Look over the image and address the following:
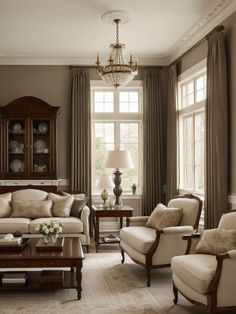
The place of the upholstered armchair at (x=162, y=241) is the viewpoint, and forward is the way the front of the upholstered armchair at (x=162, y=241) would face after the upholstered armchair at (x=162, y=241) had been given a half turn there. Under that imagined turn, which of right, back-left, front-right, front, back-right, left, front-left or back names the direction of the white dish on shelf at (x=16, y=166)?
left

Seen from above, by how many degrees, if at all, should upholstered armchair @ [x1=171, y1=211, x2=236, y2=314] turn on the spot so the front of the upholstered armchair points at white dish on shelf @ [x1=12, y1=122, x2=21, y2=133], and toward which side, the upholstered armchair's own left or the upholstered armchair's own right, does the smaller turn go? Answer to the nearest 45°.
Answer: approximately 90° to the upholstered armchair's own right

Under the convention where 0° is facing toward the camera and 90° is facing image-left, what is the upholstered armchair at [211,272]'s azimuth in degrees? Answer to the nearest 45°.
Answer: approximately 45°

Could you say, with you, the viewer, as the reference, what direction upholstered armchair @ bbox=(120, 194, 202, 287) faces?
facing the viewer and to the left of the viewer

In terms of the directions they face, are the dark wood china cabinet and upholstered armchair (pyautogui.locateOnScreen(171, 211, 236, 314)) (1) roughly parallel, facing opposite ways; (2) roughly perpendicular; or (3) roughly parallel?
roughly perpendicular

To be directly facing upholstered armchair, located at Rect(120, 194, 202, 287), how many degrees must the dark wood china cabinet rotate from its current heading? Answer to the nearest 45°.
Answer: approximately 45° to its left

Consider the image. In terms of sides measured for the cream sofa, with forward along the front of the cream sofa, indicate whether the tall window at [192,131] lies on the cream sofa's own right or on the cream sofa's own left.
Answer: on the cream sofa's own left

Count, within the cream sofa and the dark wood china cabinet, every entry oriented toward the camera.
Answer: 2

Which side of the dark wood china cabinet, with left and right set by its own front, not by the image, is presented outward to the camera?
front

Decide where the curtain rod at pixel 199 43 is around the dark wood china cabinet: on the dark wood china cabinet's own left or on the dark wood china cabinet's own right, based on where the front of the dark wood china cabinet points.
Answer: on the dark wood china cabinet's own left

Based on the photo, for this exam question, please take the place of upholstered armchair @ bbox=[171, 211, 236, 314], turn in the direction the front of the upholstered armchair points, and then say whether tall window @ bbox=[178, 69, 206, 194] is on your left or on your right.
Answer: on your right

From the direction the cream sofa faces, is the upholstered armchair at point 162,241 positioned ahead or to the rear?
ahead

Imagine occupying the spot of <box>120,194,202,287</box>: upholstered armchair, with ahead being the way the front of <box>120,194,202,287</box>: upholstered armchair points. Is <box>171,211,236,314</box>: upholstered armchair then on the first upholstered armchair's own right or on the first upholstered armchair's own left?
on the first upholstered armchair's own left

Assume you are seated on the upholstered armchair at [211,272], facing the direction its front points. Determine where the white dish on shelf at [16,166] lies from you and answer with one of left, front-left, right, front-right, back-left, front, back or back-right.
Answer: right
